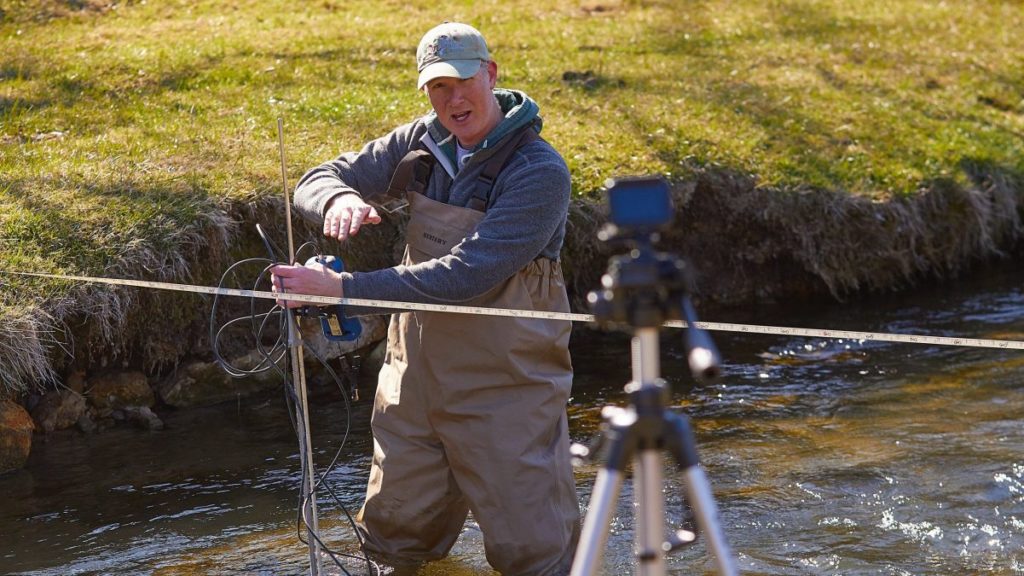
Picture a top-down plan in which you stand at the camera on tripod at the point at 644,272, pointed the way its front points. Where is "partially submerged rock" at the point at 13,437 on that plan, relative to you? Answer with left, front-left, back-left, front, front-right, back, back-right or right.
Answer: front-left

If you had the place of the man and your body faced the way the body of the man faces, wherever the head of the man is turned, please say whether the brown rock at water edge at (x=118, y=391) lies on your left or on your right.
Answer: on your right

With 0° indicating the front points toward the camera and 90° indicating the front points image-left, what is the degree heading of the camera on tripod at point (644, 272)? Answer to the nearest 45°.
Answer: approximately 180°

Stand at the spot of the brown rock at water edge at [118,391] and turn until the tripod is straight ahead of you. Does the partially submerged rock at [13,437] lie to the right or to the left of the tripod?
right

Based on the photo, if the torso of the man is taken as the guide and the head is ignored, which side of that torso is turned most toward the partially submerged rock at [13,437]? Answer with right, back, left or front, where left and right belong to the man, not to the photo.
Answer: right

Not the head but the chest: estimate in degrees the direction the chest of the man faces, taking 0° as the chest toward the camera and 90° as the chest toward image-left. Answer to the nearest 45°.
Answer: approximately 45°

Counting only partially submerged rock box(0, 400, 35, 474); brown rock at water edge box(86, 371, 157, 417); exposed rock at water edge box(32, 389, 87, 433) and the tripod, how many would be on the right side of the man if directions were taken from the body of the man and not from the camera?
3

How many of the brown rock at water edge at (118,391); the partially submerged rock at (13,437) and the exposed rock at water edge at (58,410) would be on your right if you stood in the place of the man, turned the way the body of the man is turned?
3

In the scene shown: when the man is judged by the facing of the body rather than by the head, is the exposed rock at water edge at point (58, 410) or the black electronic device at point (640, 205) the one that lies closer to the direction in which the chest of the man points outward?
the black electronic device

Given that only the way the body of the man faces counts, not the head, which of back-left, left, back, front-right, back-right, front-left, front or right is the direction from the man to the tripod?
front-left

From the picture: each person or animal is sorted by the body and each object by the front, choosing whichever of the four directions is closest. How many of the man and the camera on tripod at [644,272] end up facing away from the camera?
1

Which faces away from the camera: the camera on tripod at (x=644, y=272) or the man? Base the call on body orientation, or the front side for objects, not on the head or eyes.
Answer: the camera on tripod
